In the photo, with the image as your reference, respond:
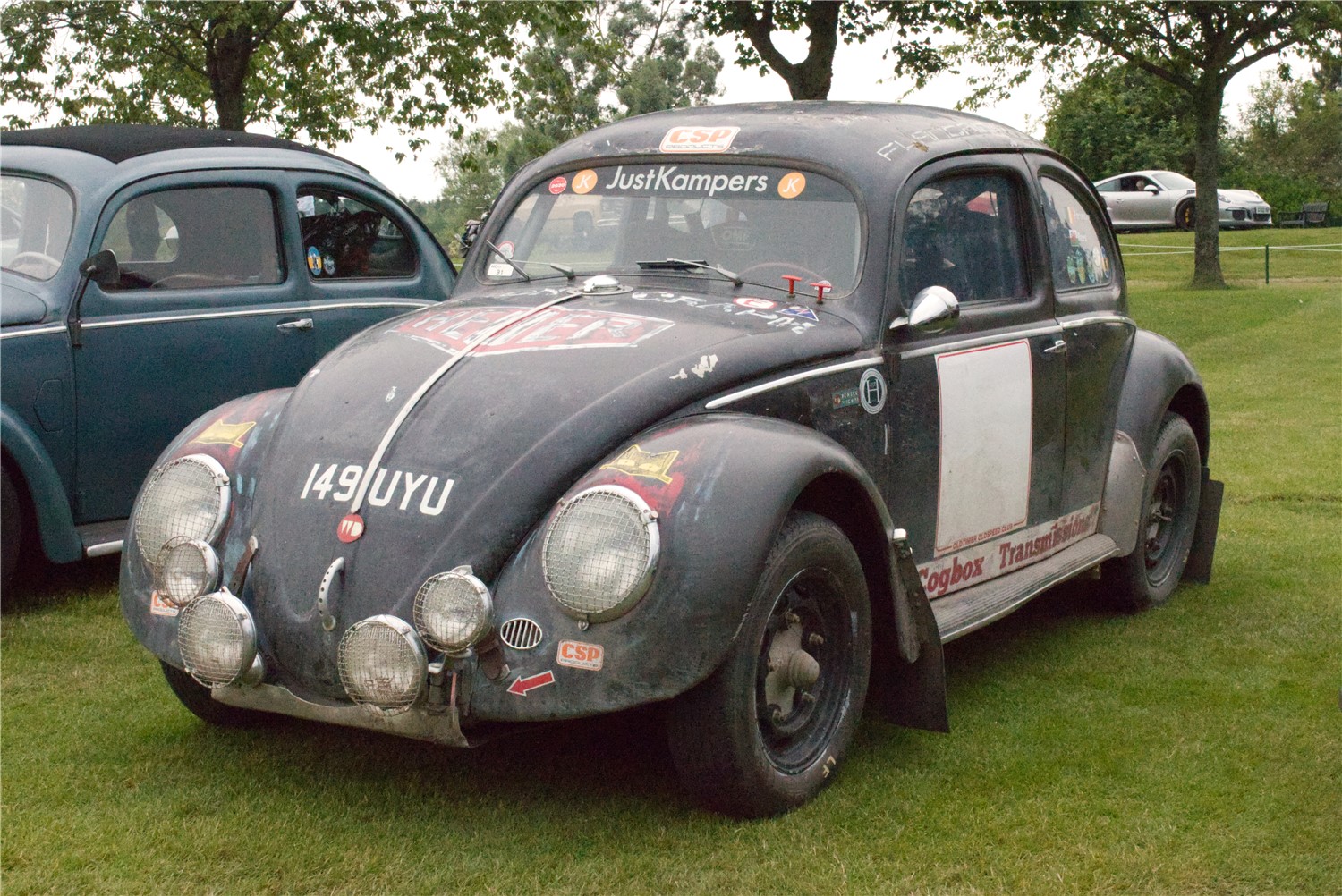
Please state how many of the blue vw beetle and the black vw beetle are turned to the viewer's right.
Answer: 0

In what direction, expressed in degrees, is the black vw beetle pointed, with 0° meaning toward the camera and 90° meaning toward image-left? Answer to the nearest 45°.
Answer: approximately 45°

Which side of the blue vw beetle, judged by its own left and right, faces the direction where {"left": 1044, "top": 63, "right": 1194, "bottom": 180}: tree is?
back

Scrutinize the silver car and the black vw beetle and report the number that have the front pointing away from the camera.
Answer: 0

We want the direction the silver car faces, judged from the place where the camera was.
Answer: facing the viewer and to the right of the viewer

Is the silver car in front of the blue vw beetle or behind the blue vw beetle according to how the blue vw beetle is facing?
behind

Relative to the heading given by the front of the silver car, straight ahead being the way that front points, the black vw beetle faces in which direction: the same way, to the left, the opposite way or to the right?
to the right

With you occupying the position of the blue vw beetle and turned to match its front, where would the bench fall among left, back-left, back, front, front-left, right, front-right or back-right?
back

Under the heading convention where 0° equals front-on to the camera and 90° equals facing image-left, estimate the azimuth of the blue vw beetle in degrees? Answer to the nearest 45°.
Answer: approximately 45°

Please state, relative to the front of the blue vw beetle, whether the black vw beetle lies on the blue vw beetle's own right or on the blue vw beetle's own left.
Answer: on the blue vw beetle's own left
